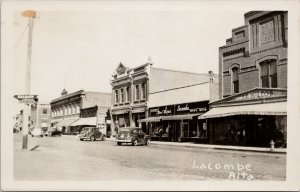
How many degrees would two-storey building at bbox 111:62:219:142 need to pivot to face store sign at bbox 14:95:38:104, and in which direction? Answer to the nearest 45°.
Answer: approximately 45° to its left

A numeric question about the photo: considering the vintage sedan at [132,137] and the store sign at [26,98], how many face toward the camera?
1

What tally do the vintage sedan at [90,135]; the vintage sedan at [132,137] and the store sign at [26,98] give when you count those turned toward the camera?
1

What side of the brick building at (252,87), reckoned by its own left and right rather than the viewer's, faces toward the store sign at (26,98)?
front

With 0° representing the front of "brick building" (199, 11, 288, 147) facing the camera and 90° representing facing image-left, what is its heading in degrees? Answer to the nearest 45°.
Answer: approximately 45°

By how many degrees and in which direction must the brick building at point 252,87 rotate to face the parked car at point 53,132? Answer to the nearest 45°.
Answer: approximately 90° to its right

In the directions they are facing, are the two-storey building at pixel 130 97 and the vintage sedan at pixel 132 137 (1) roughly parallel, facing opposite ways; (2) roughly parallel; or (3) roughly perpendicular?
roughly parallel, facing opposite ways

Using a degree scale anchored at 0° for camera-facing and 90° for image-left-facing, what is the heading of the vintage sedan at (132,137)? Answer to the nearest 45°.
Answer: approximately 225°

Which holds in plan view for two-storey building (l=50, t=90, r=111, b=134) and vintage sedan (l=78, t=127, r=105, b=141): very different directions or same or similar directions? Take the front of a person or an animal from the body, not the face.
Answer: very different directions

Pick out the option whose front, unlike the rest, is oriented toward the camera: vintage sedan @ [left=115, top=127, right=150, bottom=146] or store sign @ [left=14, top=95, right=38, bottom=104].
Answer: the store sign

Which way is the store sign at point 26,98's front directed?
toward the camera

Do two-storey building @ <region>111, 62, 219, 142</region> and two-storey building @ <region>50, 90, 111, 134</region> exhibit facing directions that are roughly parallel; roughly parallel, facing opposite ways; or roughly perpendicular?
roughly parallel
